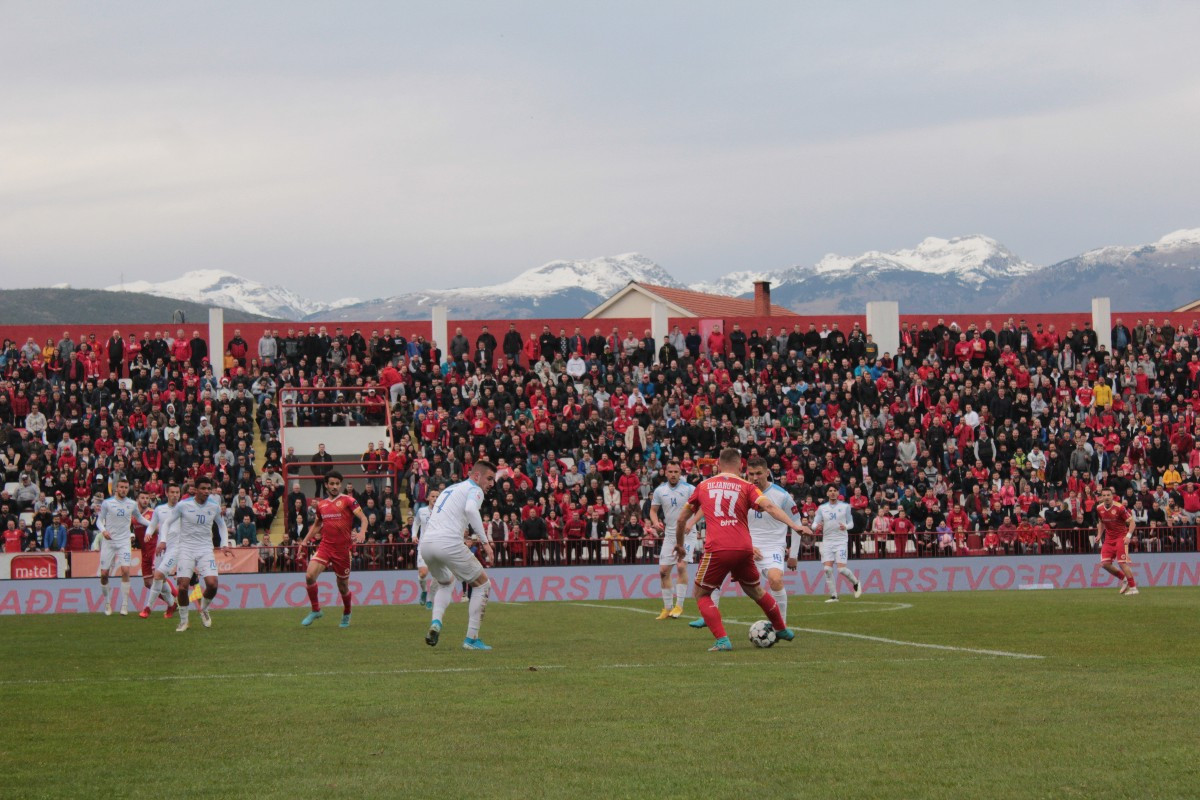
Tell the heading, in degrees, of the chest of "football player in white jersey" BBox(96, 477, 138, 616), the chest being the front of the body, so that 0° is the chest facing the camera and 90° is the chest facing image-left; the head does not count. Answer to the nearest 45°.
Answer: approximately 0°

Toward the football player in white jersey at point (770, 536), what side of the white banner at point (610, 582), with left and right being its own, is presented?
front

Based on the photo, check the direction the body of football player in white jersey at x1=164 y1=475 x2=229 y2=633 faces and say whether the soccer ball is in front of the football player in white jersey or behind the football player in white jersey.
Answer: in front

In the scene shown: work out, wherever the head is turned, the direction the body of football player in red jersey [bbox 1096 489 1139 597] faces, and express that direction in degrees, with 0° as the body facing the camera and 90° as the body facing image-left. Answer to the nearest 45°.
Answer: approximately 45°

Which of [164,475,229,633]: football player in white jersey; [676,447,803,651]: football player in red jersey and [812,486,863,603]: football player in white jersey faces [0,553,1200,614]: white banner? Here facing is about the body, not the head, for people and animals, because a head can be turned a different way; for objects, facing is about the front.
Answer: the football player in red jersey

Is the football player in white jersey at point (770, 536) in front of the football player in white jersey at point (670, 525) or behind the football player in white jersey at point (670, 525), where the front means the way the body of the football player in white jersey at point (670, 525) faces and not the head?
in front

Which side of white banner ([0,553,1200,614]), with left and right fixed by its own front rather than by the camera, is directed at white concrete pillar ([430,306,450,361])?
back

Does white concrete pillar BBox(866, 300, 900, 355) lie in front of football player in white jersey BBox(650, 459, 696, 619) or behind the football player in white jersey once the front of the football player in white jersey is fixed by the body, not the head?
behind

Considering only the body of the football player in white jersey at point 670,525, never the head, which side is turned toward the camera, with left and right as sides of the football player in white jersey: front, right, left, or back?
front

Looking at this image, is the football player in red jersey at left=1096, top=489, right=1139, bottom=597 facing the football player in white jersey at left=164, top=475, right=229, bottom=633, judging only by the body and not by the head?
yes

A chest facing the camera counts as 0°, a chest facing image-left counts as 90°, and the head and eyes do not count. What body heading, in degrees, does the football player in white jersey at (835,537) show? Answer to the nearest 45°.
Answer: approximately 0°

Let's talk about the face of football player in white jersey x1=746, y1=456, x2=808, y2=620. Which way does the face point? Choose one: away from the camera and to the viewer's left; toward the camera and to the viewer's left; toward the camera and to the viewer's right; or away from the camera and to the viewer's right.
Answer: toward the camera and to the viewer's left

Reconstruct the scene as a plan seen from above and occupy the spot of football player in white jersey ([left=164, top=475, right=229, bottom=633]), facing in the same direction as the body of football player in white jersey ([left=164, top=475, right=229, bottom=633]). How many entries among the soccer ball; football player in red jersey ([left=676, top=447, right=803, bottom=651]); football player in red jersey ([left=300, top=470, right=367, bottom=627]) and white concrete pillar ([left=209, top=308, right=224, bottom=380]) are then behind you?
1

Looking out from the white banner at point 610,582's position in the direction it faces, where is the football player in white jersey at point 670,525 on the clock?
The football player in white jersey is roughly at 12 o'clock from the white banner.

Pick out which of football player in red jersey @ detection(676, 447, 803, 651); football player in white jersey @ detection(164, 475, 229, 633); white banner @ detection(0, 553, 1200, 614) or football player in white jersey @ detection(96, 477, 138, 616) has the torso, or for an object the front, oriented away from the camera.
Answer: the football player in red jersey
